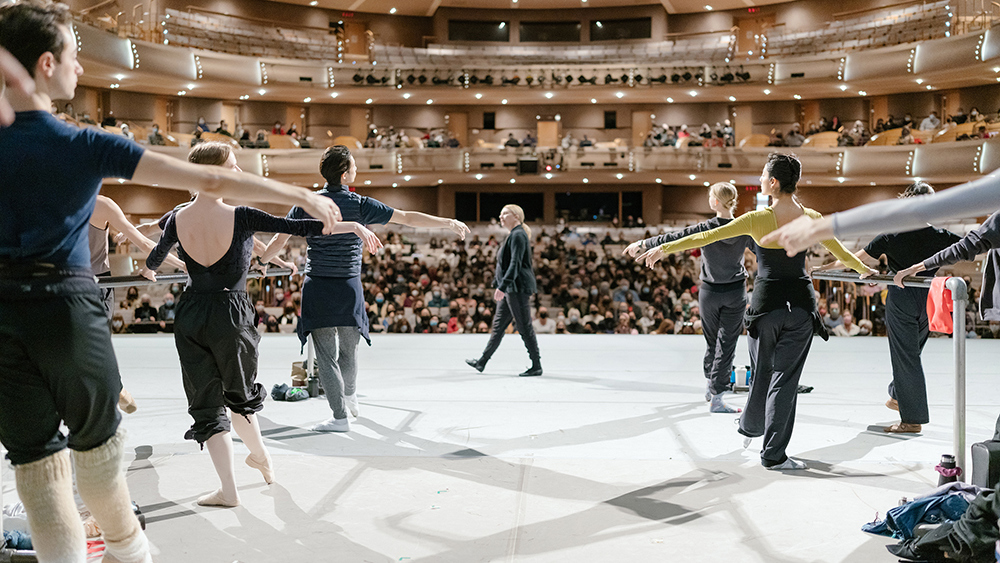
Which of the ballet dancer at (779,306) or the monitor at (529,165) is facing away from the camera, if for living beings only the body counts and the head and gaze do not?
the ballet dancer

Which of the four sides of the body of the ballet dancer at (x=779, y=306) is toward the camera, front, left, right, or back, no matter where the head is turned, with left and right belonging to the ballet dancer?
back

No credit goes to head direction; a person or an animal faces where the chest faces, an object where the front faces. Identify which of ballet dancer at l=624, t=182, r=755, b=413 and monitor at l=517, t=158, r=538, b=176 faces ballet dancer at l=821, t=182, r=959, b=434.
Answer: the monitor

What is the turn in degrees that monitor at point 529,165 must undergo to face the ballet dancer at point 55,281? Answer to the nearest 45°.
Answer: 0° — it already faces them

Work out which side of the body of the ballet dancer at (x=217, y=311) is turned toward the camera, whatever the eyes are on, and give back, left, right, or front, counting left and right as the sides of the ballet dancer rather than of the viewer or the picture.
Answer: back

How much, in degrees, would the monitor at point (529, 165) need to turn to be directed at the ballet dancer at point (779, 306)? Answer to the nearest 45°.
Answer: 0° — it already faces them

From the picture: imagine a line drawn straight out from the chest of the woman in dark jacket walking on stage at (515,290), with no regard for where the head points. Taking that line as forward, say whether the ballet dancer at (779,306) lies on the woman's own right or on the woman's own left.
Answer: on the woman's own left

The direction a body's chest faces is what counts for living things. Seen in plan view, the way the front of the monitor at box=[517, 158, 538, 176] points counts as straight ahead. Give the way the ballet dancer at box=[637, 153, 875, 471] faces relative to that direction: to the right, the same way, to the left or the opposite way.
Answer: the opposite way

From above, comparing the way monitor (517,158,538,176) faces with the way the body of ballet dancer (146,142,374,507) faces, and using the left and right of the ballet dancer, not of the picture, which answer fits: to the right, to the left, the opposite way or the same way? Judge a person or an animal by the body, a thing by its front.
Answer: the opposite way

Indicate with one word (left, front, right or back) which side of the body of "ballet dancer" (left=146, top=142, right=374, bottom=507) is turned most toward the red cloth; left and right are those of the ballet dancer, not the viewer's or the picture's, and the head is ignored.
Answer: right

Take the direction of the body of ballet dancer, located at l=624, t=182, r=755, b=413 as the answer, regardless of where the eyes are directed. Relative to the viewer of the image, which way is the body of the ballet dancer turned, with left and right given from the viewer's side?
facing away from the viewer
